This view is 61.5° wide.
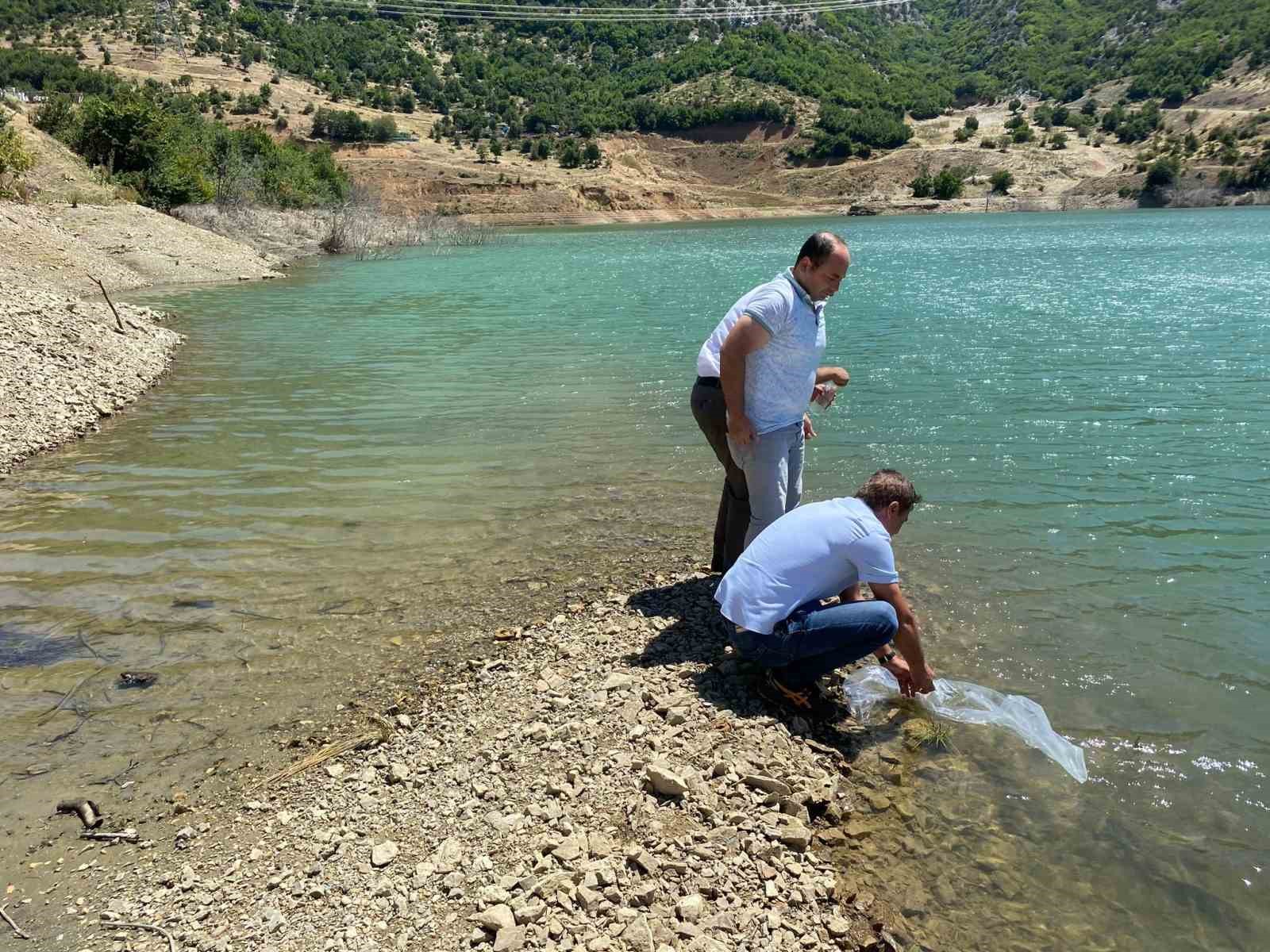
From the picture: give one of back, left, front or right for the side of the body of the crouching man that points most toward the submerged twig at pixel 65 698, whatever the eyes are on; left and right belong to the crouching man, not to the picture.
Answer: back

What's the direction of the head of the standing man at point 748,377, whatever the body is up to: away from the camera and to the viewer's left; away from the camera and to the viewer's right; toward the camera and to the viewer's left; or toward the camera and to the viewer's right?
toward the camera and to the viewer's right

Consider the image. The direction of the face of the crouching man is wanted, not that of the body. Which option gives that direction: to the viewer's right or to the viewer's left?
to the viewer's right

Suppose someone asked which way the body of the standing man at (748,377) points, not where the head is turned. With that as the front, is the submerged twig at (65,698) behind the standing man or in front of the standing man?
behind

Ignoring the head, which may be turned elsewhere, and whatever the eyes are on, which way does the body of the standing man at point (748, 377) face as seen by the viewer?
to the viewer's right

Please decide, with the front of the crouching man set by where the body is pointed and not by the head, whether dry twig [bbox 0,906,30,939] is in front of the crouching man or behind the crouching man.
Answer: behind

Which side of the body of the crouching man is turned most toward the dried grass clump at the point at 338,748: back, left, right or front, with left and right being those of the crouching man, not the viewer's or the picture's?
back

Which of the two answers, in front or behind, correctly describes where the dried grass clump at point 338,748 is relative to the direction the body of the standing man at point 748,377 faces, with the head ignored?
behind

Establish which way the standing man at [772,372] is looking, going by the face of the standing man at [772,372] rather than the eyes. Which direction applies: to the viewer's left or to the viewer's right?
to the viewer's right

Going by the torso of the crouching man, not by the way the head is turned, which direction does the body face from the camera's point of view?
to the viewer's right

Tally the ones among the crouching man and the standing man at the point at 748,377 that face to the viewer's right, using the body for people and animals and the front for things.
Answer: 2
